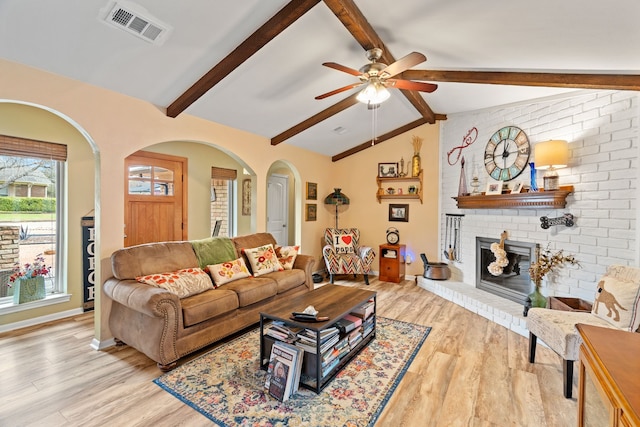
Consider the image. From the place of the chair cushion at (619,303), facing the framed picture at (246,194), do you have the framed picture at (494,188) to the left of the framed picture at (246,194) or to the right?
right

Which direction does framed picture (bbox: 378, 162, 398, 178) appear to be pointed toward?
toward the camera

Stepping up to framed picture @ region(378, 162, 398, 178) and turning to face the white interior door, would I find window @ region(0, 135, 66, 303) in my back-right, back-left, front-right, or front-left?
front-left

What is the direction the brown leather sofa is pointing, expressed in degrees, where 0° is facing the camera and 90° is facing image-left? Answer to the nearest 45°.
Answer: approximately 315°

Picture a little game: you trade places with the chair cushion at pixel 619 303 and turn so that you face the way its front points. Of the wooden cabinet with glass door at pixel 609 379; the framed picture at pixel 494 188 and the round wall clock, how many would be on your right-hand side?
2

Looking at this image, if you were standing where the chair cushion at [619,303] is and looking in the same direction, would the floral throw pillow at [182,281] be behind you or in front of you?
in front

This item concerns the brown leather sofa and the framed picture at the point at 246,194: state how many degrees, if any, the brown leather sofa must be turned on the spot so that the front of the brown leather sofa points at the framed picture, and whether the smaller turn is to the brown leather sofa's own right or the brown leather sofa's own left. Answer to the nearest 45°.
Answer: approximately 135° to the brown leather sofa's own left

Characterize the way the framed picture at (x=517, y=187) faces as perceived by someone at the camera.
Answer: facing the viewer and to the left of the viewer

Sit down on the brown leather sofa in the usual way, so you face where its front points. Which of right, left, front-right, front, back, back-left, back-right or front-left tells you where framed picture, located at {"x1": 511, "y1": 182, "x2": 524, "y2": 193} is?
front-left

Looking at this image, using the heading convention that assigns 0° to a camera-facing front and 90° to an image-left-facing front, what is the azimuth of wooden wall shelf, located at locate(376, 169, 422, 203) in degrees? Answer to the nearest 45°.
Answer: approximately 0°

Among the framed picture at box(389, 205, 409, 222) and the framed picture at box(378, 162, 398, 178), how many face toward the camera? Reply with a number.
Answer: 2

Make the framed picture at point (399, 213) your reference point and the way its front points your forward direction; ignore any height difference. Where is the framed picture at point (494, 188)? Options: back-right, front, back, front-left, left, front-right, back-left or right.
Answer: front-left

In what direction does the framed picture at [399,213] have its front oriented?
toward the camera

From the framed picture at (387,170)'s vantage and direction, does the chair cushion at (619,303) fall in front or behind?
in front
